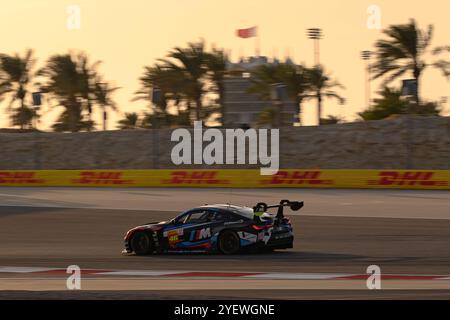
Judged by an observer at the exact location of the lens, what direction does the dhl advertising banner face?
facing the viewer

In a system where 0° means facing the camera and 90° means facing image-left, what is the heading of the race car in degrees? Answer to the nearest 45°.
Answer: approximately 135°

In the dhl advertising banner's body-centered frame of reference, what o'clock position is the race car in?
The race car is roughly at 12 o'clock from the dhl advertising banner.

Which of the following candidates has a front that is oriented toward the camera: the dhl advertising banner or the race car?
the dhl advertising banner

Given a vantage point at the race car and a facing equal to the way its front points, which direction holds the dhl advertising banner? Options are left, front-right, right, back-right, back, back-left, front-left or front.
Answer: front-right

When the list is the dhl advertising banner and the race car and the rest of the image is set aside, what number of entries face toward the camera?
1
